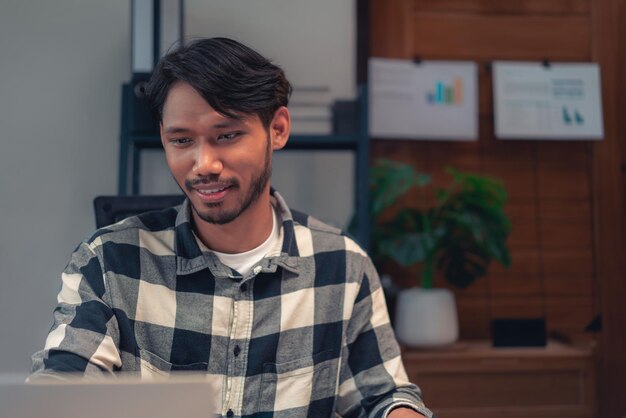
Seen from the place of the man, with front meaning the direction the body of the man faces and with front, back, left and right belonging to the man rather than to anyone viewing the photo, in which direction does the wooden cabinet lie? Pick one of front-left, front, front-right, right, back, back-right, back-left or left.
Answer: back-left

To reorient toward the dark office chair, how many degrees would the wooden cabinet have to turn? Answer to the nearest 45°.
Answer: approximately 45° to its right
